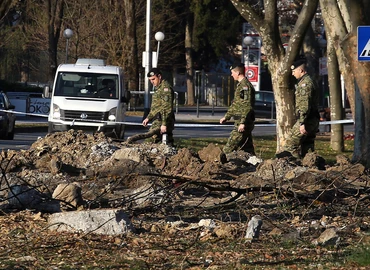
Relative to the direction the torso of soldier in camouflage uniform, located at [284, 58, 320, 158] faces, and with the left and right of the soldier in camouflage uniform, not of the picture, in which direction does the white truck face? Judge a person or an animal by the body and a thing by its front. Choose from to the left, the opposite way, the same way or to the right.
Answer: to the left

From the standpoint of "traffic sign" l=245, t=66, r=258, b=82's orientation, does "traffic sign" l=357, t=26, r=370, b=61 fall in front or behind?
in front

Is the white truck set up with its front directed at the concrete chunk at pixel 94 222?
yes

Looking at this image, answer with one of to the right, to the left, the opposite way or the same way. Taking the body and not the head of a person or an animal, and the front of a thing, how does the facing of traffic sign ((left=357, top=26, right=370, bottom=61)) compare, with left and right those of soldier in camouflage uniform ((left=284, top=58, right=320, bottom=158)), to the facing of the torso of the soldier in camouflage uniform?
to the left

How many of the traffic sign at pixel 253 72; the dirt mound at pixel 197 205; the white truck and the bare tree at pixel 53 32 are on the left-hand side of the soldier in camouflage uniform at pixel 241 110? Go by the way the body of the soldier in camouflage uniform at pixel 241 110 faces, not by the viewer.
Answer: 1

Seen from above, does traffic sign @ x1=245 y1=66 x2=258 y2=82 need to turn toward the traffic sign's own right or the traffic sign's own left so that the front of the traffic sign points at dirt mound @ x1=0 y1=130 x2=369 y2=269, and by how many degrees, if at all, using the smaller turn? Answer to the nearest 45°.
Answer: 0° — it already faces it

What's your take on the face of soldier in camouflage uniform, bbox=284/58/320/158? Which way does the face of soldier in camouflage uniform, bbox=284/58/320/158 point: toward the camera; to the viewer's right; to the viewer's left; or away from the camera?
to the viewer's left

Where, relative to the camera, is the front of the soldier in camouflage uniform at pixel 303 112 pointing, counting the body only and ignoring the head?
to the viewer's left
